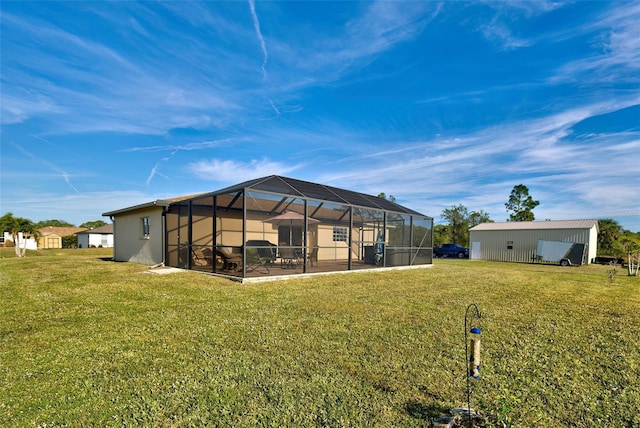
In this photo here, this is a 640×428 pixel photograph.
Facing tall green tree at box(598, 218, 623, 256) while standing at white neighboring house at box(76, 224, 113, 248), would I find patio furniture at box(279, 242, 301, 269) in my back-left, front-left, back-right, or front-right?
front-right
